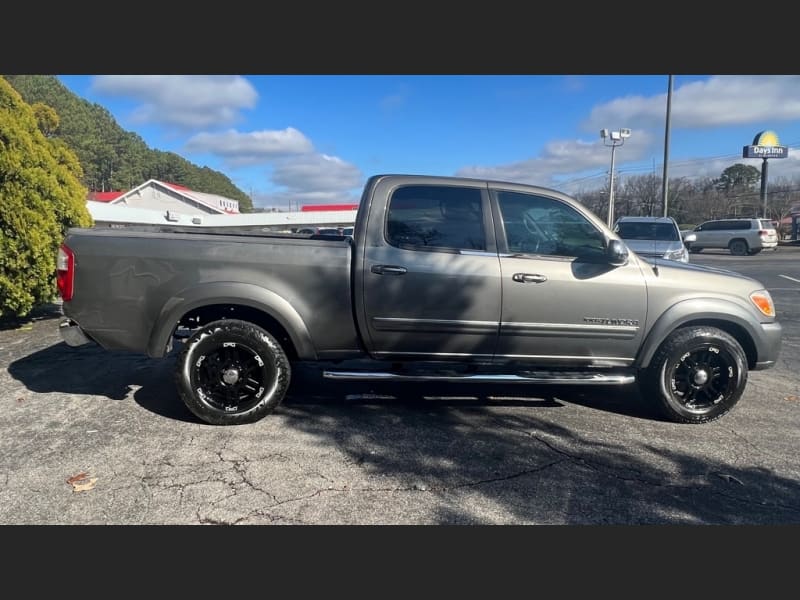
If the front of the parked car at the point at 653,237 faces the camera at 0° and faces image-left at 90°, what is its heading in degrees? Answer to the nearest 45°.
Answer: approximately 0°

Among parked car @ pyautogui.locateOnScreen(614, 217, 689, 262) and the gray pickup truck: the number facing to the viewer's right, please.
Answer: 1

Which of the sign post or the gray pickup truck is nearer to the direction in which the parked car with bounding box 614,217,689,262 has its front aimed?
the gray pickup truck

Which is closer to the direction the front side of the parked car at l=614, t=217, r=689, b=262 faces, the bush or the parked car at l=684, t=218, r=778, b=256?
the bush

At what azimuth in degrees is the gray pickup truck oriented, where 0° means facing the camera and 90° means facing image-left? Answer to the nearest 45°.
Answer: approximately 270°

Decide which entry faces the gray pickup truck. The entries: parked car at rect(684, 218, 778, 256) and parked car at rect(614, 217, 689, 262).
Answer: parked car at rect(614, 217, 689, 262)

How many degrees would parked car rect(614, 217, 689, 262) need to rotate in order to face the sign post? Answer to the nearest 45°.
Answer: approximately 180°

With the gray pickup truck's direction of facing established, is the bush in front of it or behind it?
behind

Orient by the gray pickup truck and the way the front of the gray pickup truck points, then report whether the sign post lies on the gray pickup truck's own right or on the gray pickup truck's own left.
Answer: on the gray pickup truck's own left
